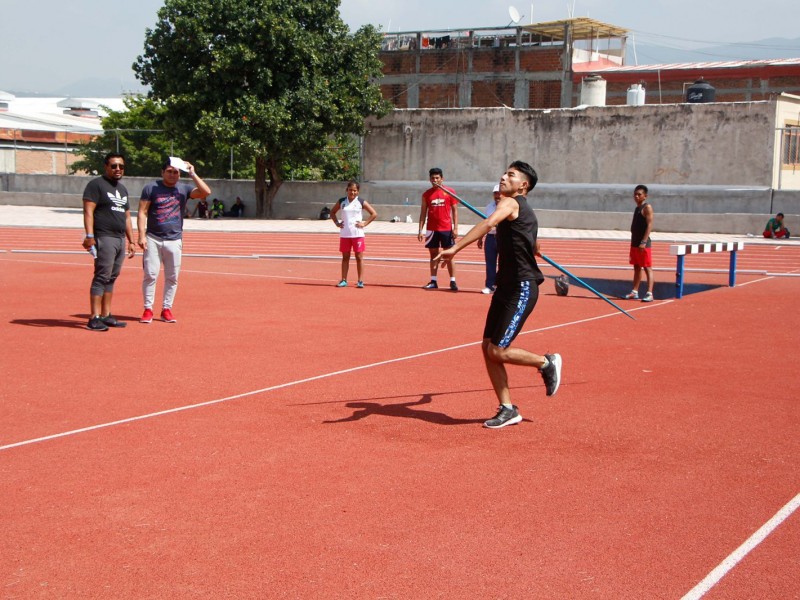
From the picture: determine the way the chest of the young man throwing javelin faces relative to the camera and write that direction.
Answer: to the viewer's left

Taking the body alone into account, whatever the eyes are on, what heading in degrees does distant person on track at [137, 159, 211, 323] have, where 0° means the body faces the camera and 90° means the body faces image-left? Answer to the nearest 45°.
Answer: approximately 0°

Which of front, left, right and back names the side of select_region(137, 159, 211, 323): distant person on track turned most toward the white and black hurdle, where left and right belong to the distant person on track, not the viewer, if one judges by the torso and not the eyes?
left

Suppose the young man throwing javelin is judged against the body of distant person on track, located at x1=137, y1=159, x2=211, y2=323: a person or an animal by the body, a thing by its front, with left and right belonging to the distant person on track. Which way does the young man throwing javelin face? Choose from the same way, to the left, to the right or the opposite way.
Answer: to the right

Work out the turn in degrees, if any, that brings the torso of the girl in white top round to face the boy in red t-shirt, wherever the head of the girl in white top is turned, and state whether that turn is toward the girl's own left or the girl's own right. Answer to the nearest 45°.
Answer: approximately 90° to the girl's own left

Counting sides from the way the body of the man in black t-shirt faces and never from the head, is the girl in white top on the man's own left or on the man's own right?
on the man's own left

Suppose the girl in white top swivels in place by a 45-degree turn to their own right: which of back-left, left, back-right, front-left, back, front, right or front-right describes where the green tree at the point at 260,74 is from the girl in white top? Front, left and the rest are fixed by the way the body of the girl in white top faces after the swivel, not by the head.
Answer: back-right

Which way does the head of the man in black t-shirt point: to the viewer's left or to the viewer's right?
to the viewer's right
